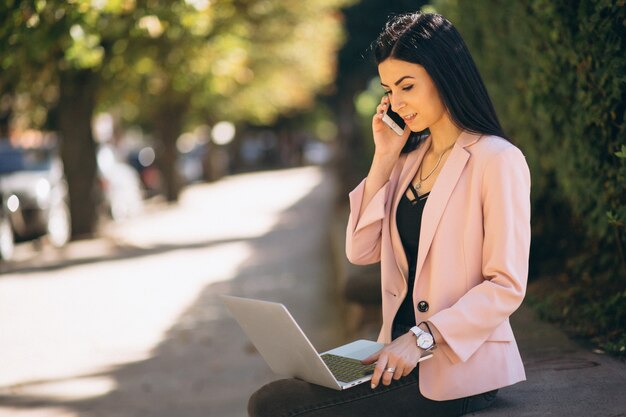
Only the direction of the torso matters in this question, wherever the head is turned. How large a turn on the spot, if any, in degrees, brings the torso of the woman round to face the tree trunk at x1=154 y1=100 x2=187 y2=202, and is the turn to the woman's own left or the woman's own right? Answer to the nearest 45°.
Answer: approximately 135° to the woman's own right

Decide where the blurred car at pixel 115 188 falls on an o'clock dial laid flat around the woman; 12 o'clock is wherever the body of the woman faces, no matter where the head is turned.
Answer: The blurred car is roughly at 4 o'clock from the woman.

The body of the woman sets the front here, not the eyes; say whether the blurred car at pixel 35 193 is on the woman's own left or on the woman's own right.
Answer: on the woman's own right

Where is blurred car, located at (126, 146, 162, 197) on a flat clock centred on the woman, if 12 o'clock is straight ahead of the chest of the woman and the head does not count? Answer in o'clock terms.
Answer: The blurred car is roughly at 4 o'clock from the woman.

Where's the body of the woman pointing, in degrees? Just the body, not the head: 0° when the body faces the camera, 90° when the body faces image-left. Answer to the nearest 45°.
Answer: approximately 45°

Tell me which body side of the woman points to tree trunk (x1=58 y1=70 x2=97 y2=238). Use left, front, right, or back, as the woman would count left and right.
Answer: right
